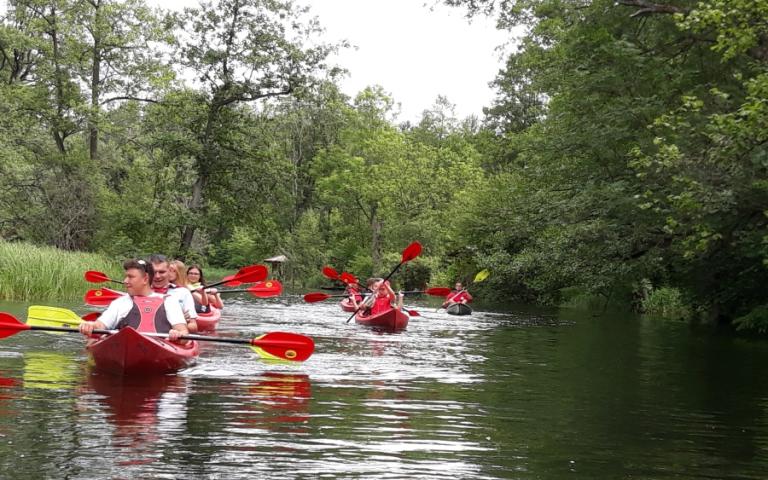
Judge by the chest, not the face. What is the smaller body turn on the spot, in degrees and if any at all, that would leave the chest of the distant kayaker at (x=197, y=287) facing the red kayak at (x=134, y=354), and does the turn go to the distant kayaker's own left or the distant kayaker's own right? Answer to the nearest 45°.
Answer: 0° — they already face it

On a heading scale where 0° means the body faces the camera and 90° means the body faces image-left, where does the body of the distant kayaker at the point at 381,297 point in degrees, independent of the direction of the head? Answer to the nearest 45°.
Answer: approximately 0°

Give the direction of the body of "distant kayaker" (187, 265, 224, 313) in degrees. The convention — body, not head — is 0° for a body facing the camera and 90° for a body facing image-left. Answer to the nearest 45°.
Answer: approximately 0°

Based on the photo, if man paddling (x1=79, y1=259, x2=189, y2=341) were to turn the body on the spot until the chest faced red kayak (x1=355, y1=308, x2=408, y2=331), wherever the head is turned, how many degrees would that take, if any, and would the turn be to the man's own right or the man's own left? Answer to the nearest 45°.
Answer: approximately 135° to the man's own left

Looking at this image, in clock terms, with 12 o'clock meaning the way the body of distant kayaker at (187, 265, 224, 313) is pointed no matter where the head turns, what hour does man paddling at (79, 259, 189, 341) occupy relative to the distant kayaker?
The man paddling is roughly at 12 o'clock from the distant kayaker.

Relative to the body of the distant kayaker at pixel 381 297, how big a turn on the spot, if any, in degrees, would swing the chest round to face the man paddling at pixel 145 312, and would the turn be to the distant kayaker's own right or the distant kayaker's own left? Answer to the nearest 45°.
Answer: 0° — they already face them

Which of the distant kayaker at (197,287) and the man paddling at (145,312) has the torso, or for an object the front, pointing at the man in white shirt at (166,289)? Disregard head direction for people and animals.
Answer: the distant kayaker

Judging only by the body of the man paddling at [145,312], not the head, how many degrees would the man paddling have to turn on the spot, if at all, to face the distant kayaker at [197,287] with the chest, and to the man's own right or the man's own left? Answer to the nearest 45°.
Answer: approximately 180°

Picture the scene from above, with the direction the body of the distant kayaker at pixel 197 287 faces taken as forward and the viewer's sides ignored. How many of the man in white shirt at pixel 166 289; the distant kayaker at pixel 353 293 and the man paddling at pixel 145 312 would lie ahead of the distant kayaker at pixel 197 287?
2
